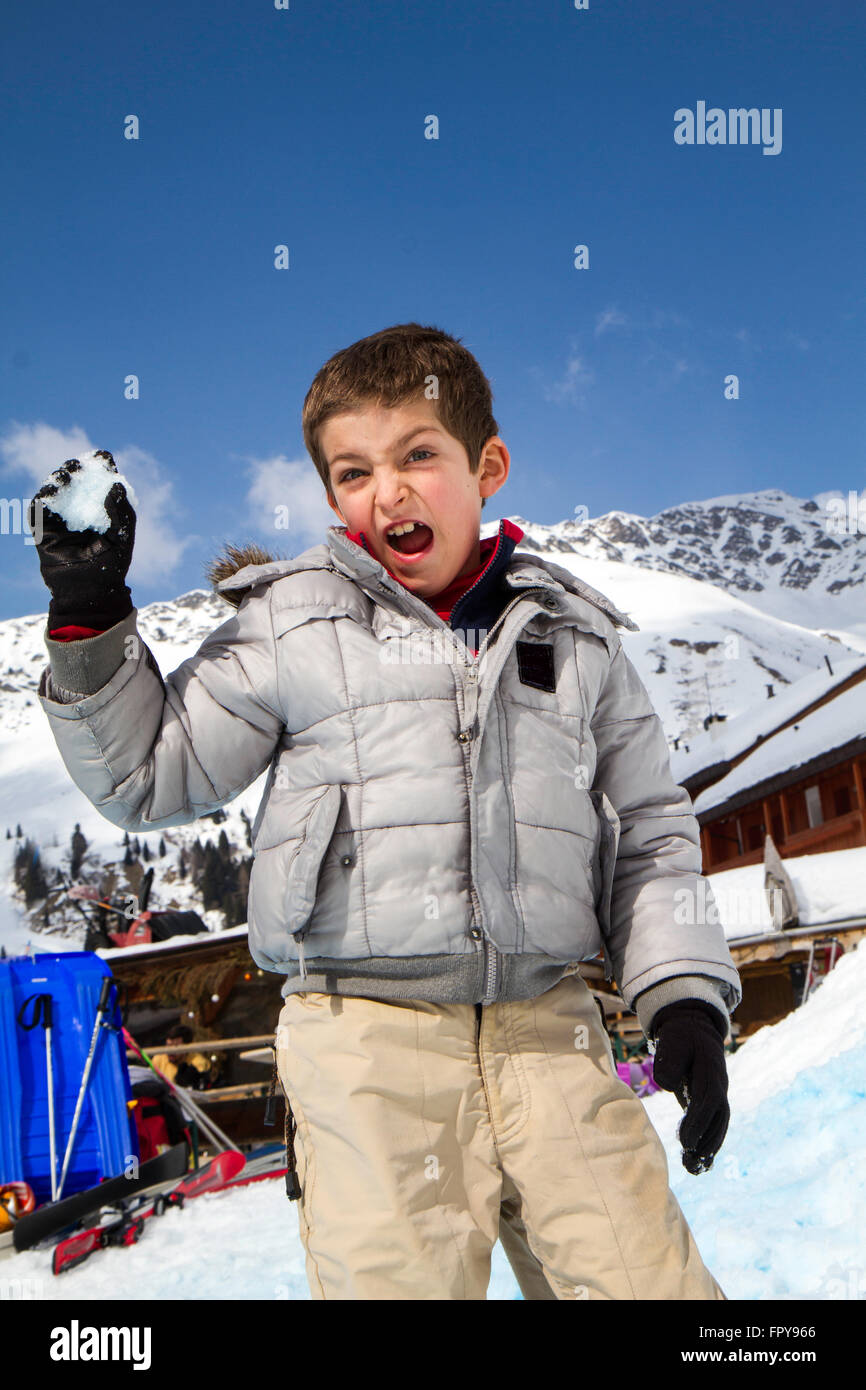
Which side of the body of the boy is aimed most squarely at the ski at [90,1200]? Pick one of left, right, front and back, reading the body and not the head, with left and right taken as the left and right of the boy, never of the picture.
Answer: back

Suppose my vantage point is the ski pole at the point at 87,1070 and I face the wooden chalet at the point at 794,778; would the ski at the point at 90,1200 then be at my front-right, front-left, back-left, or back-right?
back-right

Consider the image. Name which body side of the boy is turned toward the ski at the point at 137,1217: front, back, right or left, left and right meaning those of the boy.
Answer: back

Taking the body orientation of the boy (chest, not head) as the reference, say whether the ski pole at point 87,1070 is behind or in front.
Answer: behind

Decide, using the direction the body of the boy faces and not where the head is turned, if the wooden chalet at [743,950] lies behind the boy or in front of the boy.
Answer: behind

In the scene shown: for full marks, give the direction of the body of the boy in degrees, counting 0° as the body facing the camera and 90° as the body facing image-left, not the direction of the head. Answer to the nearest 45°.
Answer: approximately 0°

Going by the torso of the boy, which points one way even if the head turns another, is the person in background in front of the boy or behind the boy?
behind

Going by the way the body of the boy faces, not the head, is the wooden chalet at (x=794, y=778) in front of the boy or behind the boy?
behind

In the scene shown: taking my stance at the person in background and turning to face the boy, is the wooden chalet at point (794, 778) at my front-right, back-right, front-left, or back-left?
back-left
